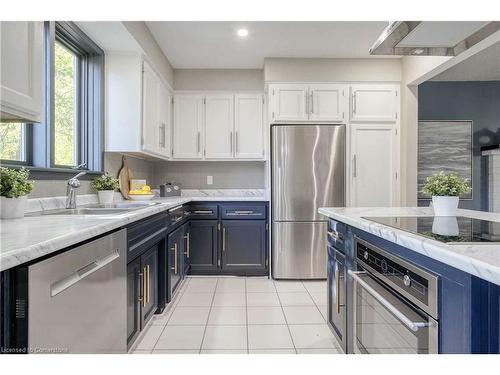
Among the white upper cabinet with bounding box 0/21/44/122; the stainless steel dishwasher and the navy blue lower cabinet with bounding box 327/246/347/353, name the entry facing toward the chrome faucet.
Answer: the navy blue lower cabinet

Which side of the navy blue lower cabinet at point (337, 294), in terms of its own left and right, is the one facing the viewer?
left

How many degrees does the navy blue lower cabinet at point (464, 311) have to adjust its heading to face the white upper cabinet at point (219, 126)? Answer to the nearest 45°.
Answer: approximately 90° to its right

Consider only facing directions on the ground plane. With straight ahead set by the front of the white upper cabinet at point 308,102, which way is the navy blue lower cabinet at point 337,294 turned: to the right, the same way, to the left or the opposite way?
to the right

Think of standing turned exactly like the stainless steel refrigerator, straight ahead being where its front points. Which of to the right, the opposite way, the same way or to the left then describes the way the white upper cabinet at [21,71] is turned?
to the left

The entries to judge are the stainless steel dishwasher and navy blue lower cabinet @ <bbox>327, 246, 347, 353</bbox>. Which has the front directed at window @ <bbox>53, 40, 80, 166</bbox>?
the navy blue lower cabinet

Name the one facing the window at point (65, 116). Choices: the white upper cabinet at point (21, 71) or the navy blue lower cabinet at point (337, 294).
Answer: the navy blue lower cabinet

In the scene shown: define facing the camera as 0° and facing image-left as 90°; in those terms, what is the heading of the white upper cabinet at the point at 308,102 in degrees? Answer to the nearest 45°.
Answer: approximately 0°

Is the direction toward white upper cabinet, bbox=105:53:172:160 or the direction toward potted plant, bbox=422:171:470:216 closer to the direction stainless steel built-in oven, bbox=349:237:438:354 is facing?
the white upper cabinet

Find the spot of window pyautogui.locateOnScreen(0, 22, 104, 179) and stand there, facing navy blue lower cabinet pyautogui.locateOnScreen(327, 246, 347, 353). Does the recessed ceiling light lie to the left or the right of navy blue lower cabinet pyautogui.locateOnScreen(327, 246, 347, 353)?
left

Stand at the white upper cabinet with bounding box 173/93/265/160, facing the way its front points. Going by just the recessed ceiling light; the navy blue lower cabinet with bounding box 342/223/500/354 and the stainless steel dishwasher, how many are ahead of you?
3

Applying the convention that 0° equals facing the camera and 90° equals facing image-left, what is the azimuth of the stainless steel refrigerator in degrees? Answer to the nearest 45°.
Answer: approximately 0°

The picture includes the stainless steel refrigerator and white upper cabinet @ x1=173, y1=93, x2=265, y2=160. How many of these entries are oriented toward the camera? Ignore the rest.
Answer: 2

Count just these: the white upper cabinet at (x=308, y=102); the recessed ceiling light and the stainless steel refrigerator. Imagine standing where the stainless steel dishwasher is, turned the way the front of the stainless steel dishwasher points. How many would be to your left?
3

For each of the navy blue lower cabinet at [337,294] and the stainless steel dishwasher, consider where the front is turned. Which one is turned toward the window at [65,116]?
the navy blue lower cabinet
